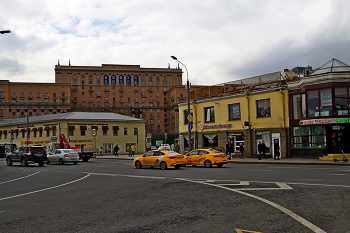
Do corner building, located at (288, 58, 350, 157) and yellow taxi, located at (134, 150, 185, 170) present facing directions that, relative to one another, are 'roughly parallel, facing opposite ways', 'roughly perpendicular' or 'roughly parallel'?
roughly perpendicular

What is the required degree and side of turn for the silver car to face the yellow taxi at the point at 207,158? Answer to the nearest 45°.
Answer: approximately 180°

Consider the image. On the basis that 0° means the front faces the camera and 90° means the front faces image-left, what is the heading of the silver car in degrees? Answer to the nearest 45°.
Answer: approximately 135°
